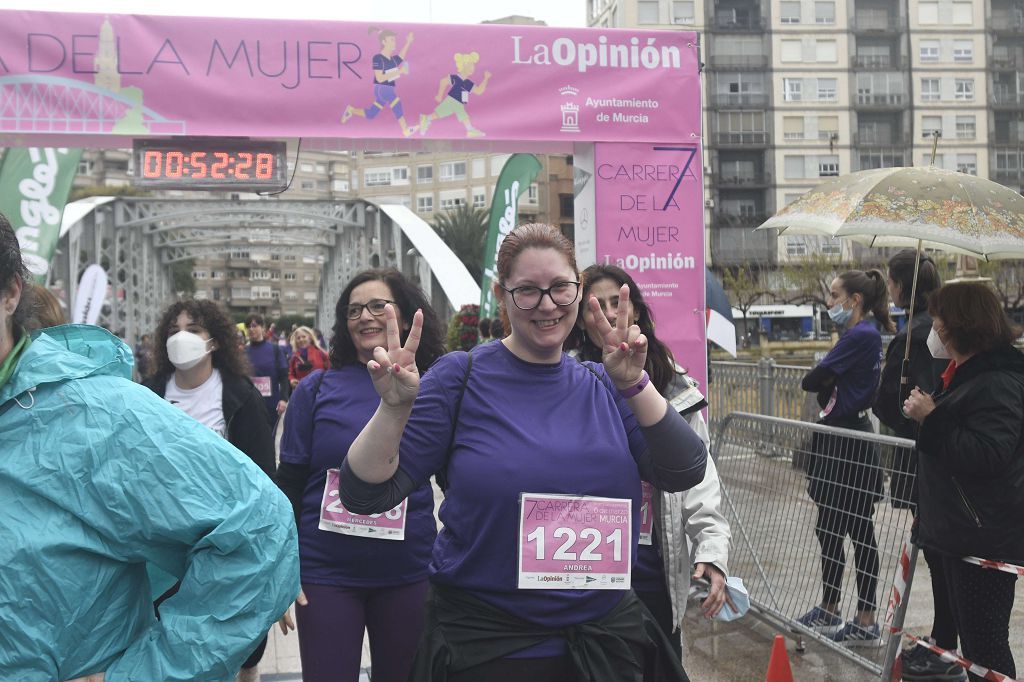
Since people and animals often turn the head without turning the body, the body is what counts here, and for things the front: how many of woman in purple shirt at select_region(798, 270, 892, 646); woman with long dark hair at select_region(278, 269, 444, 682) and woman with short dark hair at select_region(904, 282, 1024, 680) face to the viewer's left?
2

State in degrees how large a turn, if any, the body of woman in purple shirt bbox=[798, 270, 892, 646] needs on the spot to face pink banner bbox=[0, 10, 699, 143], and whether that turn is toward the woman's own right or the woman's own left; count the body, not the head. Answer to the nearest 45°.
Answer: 0° — they already face it

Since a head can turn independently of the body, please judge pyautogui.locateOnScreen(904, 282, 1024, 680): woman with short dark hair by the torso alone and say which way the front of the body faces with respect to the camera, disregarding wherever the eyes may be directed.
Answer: to the viewer's left

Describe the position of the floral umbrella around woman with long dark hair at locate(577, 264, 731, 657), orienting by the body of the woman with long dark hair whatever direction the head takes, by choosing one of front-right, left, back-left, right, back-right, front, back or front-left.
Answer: back-left

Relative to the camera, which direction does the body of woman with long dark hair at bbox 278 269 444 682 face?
toward the camera

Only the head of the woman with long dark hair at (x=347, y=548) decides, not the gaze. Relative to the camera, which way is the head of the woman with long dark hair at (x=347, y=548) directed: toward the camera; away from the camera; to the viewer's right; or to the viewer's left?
toward the camera

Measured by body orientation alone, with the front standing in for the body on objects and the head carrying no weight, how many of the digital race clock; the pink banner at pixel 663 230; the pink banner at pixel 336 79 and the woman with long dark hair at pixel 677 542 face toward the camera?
4

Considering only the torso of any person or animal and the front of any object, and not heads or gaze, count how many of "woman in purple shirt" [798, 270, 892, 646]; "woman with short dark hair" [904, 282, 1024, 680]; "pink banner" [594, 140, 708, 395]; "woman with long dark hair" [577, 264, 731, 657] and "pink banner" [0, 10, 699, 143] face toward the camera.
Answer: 3

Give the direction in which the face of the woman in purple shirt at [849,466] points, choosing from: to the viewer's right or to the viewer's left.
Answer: to the viewer's left

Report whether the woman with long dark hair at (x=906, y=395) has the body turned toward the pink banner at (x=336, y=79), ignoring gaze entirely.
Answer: yes

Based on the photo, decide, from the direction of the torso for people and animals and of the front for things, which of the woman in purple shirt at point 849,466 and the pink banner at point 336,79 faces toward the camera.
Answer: the pink banner

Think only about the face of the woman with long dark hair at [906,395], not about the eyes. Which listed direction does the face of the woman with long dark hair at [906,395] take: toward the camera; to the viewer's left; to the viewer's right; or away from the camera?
to the viewer's left

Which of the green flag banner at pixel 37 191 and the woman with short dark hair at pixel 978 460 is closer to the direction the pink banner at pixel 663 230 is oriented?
the woman with short dark hair

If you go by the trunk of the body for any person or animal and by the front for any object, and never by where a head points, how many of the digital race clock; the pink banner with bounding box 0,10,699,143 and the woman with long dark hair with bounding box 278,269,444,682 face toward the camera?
3

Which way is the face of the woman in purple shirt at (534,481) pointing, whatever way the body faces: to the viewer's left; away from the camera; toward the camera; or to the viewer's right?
toward the camera

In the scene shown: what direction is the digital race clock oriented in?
toward the camera
